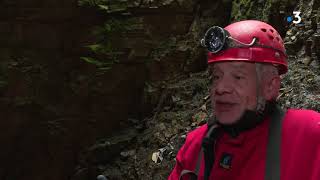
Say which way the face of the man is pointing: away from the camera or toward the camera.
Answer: toward the camera

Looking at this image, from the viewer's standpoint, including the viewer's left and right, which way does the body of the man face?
facing the viewer and to the left of the viewer
